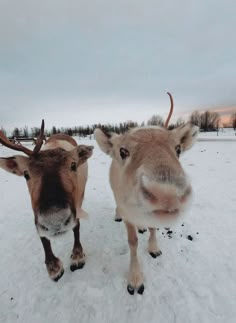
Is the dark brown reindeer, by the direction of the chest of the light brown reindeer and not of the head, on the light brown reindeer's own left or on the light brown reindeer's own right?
on the light brown reindeer's own right

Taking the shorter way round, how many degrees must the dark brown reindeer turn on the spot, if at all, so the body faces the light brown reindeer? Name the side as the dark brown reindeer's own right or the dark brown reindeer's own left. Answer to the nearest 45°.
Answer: approximately 45° to the dark brown reindeer's own left

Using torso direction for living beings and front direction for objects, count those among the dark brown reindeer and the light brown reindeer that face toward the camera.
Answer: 2

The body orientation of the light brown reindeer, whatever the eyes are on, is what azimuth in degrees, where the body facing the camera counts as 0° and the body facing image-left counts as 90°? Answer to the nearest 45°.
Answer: approximately 0°

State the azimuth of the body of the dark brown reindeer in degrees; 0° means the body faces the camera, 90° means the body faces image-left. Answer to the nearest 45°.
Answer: approximately 0°
